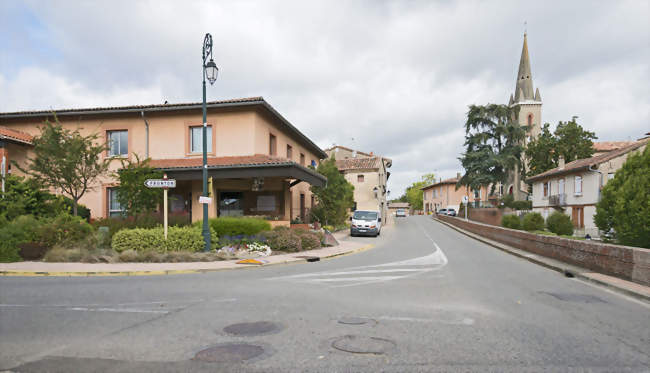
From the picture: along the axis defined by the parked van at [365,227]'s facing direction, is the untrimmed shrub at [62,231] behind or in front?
in front

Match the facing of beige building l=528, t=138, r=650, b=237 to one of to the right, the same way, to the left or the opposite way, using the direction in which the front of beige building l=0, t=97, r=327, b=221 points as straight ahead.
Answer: to the right

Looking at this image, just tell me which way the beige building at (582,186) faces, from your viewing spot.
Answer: facing the viewer and to the left of the viewer

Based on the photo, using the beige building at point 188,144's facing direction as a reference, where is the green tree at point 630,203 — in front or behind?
in front

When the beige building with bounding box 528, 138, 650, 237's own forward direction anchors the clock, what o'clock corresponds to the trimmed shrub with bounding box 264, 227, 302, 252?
The trimmed shrub is roughly at 11 o'clock from the beige building.

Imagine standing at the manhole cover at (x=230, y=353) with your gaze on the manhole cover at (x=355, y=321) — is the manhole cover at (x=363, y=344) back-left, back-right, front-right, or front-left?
front-right

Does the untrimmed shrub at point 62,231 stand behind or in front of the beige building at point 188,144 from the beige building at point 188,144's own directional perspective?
in front

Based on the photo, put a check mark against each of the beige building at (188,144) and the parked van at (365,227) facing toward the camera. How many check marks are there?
2

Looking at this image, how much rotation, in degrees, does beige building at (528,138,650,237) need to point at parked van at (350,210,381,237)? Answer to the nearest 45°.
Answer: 0° — it already faces it

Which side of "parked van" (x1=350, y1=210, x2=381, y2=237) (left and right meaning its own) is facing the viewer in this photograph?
front

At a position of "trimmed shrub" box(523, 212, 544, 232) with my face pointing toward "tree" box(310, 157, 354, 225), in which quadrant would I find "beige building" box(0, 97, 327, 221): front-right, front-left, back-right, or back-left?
front-left

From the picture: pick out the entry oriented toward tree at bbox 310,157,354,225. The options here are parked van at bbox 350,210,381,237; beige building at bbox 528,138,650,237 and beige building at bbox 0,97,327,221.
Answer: beige building at bbox 528,138,650,237
